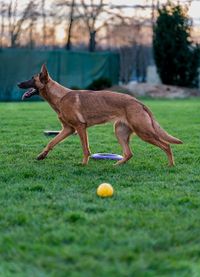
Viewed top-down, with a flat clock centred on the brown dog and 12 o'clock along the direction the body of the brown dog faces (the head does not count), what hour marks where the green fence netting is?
The green fence netting is roughly at 3 o'clock from the brown dog.

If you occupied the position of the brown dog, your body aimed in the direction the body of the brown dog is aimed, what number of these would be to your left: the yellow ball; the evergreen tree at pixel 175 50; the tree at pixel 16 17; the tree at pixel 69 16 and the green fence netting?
1

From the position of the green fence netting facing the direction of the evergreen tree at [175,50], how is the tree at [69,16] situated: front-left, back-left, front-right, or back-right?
front-left

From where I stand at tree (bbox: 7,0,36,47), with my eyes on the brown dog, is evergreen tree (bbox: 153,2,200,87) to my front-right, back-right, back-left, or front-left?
front-left

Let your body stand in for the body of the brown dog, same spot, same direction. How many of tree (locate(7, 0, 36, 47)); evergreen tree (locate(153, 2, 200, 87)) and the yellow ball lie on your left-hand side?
1

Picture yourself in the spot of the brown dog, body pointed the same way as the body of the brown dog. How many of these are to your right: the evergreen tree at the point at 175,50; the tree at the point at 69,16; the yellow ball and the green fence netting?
3

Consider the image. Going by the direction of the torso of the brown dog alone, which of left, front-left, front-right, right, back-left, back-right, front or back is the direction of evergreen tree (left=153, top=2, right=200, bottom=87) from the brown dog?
right

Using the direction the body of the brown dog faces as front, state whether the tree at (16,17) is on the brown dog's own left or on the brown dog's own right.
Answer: on the brown dog's own right

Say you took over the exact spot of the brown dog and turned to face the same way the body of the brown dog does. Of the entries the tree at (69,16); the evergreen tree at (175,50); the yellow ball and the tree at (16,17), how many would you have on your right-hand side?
3

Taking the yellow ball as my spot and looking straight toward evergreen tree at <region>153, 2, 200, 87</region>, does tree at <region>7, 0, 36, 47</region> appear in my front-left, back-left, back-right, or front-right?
front-left

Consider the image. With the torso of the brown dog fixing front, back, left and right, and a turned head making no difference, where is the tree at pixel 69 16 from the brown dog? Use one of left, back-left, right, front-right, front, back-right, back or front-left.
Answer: right

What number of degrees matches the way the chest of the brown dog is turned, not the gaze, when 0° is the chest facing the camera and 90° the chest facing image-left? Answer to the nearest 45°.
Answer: approximately 90°

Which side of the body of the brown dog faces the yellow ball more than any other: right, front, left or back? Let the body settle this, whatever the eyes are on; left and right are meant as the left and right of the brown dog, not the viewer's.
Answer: left
